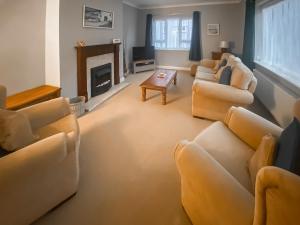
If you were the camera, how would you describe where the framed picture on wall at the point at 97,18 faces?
facing the viewer and to the right of the viewer

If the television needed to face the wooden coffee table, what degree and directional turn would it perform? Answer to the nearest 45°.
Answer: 0° — it already faces it

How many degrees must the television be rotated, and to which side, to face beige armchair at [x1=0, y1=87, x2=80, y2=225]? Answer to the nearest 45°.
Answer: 0° — it already faces it

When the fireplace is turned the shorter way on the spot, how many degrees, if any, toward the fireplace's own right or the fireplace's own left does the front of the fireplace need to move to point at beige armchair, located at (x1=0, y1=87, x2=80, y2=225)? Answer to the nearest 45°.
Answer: approximately 45° to the fireplace's own right

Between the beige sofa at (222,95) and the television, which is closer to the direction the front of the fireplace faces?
the beige sofa

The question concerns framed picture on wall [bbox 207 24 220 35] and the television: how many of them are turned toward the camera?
2

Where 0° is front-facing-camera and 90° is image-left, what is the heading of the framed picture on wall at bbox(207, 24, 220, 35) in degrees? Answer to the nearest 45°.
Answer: approximately 0°

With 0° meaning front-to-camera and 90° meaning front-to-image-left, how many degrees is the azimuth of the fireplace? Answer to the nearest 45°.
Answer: approximately 315°

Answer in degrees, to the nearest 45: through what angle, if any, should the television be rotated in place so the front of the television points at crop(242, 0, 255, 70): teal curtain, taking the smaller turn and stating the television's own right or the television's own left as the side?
approximately 45° to the television's own left
